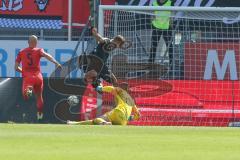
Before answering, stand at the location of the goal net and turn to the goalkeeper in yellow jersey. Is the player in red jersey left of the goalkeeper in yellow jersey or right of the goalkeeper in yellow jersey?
right
